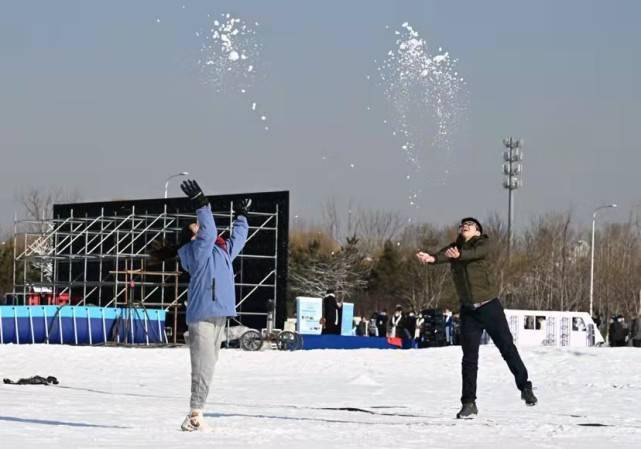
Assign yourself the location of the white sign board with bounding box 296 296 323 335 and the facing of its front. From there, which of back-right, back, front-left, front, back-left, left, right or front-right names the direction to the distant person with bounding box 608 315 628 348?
left

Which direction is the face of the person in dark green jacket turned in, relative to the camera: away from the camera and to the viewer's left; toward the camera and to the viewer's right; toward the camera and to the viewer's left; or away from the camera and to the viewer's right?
toward the camera and to the viewer's left

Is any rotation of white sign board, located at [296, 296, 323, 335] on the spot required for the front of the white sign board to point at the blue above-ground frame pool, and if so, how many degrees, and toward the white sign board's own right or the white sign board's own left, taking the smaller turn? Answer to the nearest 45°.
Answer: approximately 45° to the white sign board's own right

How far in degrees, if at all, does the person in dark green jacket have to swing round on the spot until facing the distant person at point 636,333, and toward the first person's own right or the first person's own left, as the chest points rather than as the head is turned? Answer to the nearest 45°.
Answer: approximately 135° to the first person's own right

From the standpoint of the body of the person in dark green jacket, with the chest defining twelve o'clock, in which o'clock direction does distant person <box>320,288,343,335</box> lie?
The distant person is roughly at 4 o'clock from the person in dark green jacket.

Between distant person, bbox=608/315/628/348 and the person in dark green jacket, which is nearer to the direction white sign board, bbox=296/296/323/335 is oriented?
the person in dark green jacket

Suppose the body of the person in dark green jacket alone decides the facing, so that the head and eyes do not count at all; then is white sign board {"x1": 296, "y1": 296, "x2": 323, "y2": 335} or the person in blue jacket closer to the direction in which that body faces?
the person in blue jacket

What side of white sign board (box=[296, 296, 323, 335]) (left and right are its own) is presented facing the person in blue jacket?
front

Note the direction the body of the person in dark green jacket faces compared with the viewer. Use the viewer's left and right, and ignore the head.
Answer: facing the viewer and to the left of the viewer

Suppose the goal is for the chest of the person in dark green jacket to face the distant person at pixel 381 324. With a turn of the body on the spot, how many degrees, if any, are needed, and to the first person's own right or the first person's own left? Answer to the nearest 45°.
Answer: approximately 135° to the first person's own right

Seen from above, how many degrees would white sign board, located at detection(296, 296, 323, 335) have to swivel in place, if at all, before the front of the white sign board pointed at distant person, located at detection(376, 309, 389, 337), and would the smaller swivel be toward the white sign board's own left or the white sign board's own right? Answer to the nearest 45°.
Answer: approximately 135° to the white sign board's own left

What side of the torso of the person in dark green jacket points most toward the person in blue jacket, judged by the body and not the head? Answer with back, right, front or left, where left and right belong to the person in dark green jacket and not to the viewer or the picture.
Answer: front

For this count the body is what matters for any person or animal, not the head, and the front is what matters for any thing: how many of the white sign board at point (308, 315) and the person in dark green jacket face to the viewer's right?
0

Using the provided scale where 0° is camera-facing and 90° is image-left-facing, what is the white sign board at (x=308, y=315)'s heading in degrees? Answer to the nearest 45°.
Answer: approximately 0°
